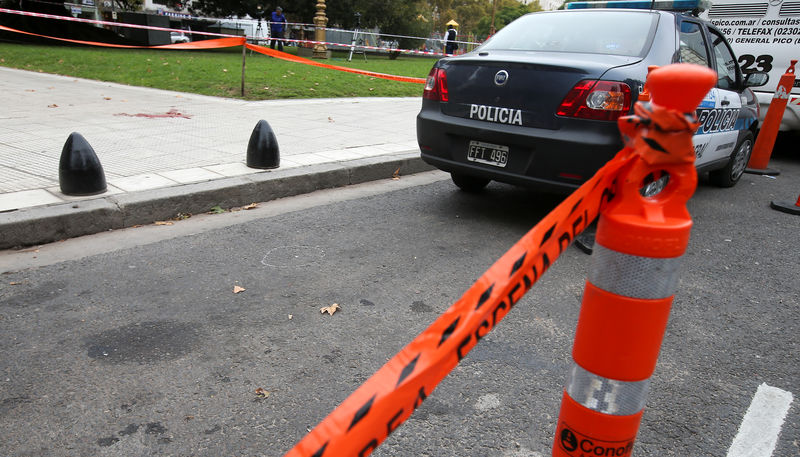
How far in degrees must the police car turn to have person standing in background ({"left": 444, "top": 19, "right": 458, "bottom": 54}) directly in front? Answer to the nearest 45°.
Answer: approximately 45° to its left

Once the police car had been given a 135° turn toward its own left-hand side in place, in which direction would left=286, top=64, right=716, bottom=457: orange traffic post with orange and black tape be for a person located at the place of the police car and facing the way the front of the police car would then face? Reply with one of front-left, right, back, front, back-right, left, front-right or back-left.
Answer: left

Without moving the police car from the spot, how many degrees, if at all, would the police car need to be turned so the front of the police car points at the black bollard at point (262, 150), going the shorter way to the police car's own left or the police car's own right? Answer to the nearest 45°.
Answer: approximately 135° to the police car's own left

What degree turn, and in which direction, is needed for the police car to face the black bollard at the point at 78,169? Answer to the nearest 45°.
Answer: approximately 135° to its left

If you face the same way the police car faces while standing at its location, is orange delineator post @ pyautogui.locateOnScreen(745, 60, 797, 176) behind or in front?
in front

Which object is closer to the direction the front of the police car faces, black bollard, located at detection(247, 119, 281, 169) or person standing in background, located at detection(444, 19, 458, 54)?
the person standing in background

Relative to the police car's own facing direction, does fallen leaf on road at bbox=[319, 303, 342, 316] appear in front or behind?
behind

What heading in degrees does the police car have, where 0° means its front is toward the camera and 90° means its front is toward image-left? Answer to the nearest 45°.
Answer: approximately 225°

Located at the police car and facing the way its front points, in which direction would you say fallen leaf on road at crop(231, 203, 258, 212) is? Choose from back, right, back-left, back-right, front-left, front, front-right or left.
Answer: back-left

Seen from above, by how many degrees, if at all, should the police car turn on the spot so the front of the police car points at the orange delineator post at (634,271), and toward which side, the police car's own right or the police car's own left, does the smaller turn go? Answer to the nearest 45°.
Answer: approximately 135° to the police car's own right
